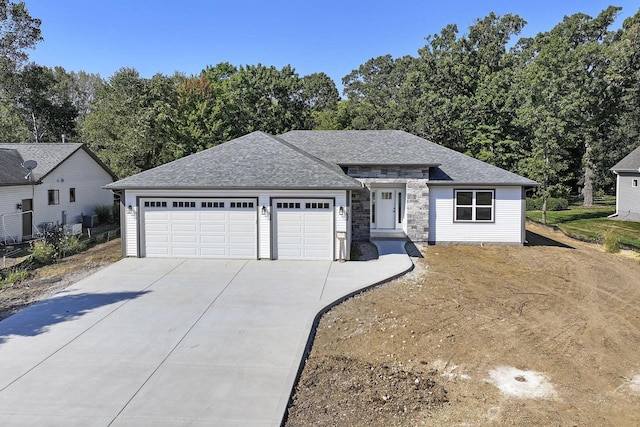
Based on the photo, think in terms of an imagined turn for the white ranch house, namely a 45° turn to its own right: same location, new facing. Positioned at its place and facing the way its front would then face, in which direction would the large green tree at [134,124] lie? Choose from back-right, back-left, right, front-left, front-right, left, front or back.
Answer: right

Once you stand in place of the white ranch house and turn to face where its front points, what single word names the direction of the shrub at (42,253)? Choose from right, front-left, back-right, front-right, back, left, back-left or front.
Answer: right

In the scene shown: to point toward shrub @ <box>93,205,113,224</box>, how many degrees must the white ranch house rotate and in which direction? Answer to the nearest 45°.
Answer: approximately 135° to its right

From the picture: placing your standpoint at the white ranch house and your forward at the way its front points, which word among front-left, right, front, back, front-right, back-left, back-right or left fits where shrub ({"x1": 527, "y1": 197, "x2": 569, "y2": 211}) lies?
back-left

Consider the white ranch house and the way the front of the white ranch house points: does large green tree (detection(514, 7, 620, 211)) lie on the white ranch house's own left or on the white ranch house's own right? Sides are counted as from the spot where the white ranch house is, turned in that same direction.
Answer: on the white ranch house's own left

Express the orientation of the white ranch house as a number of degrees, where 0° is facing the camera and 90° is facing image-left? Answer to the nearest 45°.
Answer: approximately 0°

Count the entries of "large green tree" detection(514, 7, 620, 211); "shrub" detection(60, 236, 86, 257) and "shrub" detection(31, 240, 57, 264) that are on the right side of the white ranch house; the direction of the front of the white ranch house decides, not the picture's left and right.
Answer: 2

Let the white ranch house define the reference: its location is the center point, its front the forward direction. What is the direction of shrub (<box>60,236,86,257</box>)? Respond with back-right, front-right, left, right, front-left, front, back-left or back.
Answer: right

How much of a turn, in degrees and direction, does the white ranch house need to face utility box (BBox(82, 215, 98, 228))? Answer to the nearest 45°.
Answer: approximately 135° to its right

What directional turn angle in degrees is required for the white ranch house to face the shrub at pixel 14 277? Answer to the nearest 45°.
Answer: approximately 90° to its right
